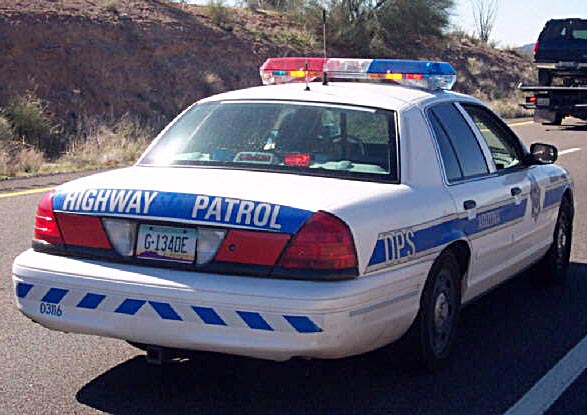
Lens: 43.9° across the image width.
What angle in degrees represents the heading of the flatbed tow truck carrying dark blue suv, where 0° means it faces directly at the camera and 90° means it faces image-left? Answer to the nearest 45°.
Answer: approximately 180°

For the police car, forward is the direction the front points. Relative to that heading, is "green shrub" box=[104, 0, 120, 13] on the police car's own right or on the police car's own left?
on the police car's own left

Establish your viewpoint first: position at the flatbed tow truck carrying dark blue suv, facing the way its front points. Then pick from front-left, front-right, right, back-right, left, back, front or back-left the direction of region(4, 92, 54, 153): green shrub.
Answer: back-left

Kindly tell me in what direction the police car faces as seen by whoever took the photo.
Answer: facing away from the viewer and to the right of the viewer

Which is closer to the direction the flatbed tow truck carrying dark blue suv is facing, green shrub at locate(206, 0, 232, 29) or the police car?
the green shrub

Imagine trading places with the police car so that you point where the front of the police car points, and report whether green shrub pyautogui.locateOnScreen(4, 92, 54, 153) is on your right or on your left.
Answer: on your left

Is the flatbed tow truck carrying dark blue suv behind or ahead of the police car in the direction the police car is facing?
ahead

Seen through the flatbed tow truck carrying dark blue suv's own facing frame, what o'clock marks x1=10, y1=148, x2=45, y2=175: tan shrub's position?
The tan shrub is roughly at 7 o'clock from the flatbed tow truck carrying dark blue suv.

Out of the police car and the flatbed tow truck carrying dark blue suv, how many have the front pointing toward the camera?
0

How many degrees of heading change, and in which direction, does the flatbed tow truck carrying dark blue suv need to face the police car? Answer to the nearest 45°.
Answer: approximately 180°
